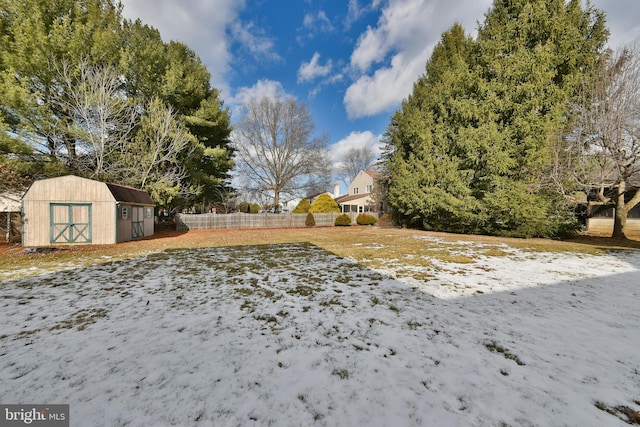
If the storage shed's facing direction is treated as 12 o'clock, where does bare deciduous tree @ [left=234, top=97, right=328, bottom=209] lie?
The bare deciduous tree is roughly at 8 o'clock from the storage shed.

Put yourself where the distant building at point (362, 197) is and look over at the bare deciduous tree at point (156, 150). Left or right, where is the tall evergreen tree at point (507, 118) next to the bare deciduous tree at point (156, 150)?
left

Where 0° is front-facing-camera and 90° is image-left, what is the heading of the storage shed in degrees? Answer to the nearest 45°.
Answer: approximately 0°

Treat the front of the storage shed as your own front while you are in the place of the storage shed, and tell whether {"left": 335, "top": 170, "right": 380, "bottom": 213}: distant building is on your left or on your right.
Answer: on your left

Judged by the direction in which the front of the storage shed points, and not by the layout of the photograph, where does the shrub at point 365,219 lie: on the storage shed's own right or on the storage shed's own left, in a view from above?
on the storage shed's own left

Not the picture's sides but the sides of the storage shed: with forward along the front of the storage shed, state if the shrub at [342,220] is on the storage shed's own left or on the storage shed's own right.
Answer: on the storage shed's own left

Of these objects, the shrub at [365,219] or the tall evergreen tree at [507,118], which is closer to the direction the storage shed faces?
the tall evergreen tree

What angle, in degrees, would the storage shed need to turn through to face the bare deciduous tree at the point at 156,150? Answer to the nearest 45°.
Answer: approximately 135° to its left
